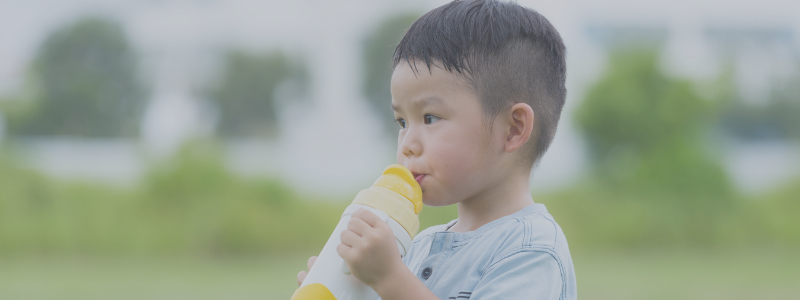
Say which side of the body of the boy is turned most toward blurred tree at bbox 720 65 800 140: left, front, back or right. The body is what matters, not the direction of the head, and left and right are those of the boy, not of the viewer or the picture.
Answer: back

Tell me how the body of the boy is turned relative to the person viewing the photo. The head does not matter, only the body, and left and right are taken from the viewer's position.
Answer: facing the viewer and to the left of the viewer

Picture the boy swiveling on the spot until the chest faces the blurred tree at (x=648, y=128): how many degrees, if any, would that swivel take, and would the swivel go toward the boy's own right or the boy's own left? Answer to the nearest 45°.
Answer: approximately 135° to the boy's own right

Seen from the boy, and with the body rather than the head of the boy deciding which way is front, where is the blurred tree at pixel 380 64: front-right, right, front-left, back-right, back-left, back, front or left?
back-right

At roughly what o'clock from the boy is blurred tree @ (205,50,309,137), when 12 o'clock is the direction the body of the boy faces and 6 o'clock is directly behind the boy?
The blurred tree is roughly at 4 o'clock from the boy.

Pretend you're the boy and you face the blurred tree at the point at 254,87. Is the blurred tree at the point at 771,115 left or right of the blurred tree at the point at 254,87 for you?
right
